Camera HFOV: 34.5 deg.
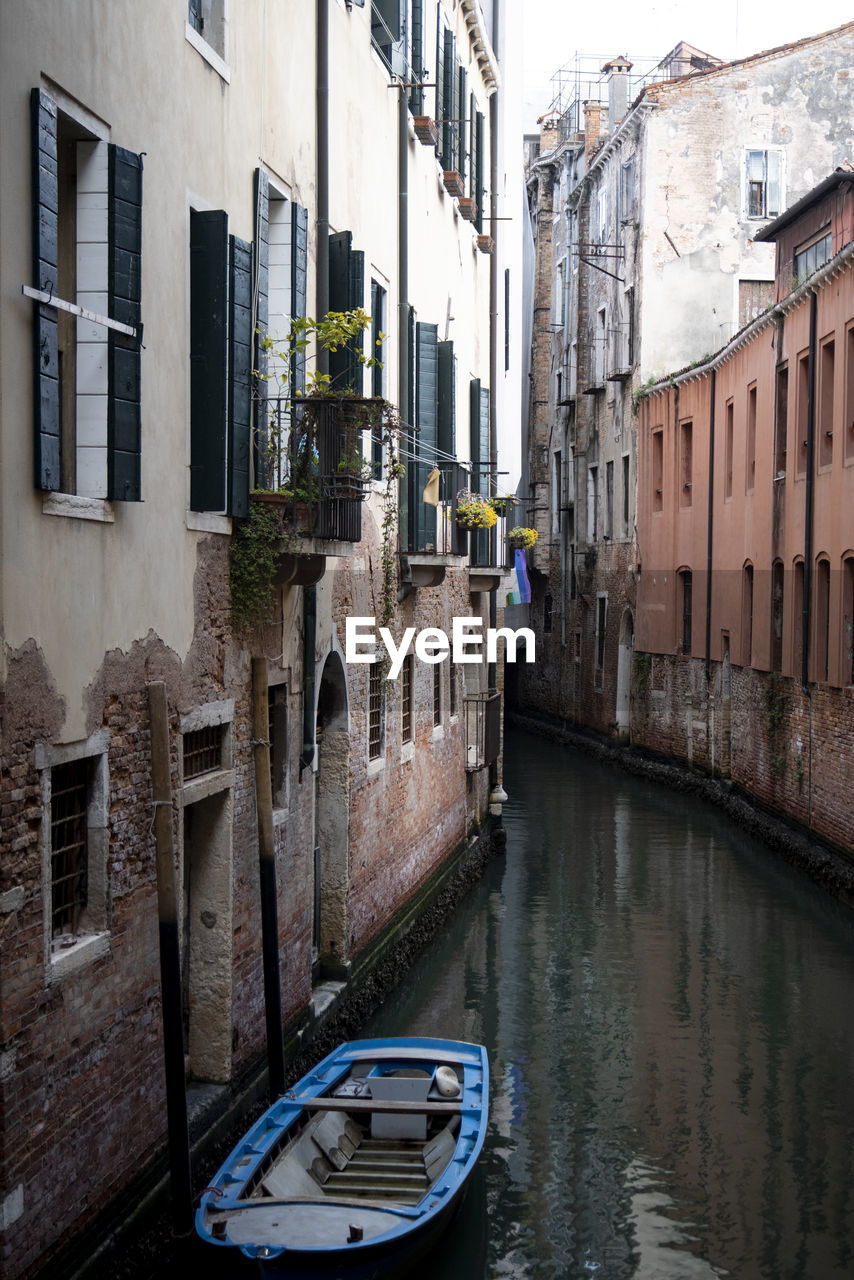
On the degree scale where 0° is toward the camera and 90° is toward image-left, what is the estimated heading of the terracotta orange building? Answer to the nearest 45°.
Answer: approximately 90°

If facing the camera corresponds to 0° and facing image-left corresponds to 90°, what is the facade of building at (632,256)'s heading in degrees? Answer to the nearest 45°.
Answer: approximately 90°

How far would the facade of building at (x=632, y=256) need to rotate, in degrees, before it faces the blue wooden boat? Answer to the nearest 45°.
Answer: approximately 90° to its left

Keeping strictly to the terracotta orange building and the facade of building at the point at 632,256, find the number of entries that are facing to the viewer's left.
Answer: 2

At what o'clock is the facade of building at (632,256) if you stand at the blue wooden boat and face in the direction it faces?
The facade of building is roughly at 5 o'clock from the blue wooden boat.

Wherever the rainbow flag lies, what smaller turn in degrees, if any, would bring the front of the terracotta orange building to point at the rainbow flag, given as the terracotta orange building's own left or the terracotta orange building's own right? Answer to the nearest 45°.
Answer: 0° — it already faces it

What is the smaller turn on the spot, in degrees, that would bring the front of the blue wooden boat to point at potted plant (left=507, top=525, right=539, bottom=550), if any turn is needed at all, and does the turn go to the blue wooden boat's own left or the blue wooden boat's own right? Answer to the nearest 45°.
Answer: approximately 135° to the blue wooden boat's own right

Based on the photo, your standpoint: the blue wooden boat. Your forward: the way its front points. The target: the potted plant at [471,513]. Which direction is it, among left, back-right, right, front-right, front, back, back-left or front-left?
back-right

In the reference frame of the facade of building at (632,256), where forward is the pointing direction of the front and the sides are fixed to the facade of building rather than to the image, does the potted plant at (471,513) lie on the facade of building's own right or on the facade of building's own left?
on the facade of building's own left

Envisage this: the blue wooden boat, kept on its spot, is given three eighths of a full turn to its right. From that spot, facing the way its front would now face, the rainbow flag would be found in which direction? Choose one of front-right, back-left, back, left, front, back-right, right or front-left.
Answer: front
